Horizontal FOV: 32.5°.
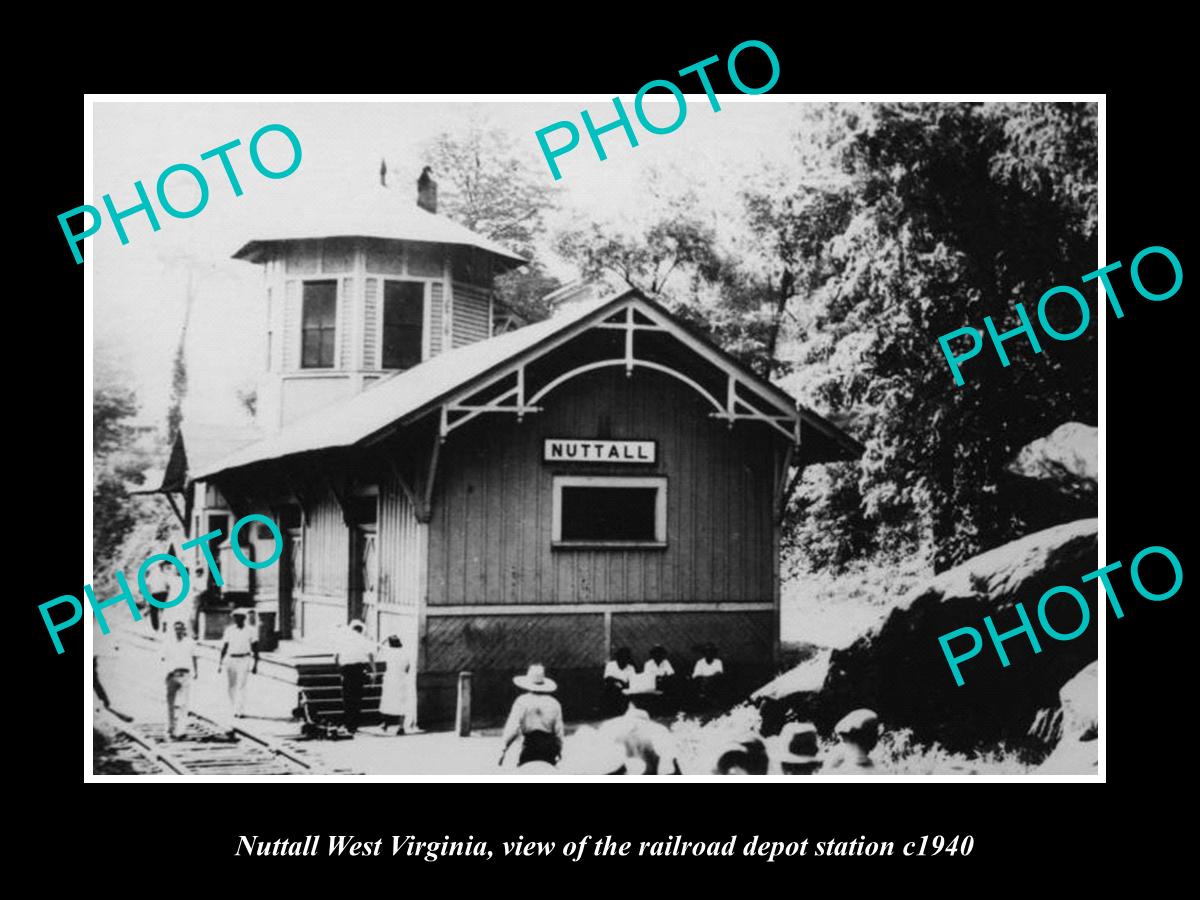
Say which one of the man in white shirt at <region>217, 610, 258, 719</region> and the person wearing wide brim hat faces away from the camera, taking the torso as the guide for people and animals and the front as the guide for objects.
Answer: the person wearing wide brim hat

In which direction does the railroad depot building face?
to the viewer's left

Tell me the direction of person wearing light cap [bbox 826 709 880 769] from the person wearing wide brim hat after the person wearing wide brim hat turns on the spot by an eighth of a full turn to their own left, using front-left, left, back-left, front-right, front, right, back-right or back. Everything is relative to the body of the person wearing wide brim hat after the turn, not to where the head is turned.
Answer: back-right

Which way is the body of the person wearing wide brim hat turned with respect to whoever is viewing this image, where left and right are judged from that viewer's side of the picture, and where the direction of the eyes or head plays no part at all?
facing away from the viewer

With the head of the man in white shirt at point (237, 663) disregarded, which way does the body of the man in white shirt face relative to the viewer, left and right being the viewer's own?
facing the viewer

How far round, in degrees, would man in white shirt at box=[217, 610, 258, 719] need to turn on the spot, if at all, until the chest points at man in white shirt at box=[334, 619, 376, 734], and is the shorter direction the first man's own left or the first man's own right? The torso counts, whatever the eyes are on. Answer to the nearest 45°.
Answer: approximately 90° to the first man's own left

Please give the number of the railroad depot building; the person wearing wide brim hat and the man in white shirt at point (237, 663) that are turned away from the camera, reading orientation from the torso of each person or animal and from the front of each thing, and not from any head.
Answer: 1

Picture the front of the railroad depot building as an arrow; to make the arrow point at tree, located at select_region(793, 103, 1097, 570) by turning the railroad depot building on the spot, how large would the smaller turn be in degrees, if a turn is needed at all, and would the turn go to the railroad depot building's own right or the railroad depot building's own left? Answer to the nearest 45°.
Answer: approximately 180°

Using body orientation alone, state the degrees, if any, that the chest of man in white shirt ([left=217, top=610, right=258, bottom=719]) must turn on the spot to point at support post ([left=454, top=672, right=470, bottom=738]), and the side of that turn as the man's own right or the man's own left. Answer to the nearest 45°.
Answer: approximately 90° to the man's own left

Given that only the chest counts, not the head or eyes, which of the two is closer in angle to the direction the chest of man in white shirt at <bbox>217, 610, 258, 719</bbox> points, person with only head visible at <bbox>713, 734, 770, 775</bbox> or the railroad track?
the railroad track
